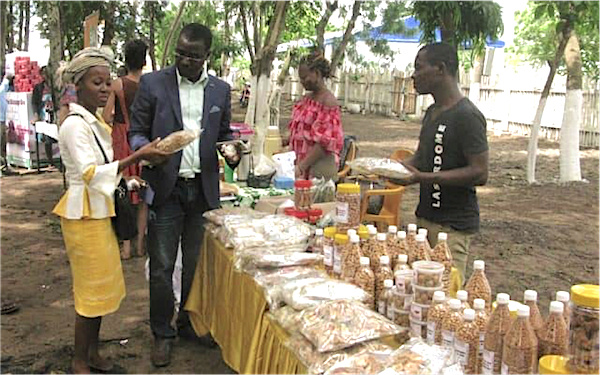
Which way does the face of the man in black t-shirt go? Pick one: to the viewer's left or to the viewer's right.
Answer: to the viewer's left

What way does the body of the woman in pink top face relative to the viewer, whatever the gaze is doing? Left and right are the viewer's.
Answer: facing the viewer and to the left of the viewer

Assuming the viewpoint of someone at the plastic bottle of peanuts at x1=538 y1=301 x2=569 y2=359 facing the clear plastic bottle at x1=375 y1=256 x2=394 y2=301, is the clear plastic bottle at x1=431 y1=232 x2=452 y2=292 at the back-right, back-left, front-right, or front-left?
front-right

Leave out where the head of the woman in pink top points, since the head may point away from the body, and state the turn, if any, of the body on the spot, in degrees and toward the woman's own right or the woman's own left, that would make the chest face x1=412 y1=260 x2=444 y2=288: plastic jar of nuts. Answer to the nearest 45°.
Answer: approximately 45° to the woman's own left

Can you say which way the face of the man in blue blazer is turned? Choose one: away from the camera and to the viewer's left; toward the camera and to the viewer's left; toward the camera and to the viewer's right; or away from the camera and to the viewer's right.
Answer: toward the camera and to the viewer's left

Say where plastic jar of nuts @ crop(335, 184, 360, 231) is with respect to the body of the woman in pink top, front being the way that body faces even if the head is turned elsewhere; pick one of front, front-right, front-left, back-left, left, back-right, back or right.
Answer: front-left

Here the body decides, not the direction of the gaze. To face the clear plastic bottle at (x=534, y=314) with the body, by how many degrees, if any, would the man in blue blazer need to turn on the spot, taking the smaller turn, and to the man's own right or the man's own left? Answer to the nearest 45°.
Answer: approximately 45° to the man's own left

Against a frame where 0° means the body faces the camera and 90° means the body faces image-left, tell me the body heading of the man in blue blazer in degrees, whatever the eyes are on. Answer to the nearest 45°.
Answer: approximately 0°

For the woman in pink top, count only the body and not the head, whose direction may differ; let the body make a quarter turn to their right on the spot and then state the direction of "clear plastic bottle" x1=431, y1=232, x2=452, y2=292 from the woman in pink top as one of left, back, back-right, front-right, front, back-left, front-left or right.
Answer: back-left

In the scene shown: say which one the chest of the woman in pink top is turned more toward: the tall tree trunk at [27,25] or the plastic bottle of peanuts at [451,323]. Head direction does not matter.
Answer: the plastic bottle of peanuts
